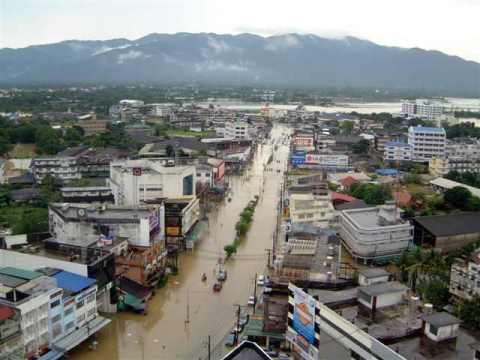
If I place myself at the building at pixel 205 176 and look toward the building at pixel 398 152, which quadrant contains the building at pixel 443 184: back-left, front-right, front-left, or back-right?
front-right

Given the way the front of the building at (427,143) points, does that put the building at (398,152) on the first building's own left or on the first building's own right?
on the first building's own right

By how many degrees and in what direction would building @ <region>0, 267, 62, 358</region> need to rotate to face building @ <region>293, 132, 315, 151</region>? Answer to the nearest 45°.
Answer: approximately 90° to its left

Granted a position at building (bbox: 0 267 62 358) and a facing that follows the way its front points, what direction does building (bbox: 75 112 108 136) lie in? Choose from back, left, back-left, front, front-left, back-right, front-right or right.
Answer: back-left

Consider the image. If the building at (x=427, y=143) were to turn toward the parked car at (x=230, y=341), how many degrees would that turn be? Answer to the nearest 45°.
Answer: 0° — it already faces it

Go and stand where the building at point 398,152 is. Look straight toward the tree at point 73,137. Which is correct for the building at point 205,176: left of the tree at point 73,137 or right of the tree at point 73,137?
left

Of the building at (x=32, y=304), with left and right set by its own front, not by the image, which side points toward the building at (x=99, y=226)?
left

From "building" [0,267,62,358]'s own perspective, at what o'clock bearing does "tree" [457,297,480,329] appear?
The tree is roughly at 11 o'clock from the building.

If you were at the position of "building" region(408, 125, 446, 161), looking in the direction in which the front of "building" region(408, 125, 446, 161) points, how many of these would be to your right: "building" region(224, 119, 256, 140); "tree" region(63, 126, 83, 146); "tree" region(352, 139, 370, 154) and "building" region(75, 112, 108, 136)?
4

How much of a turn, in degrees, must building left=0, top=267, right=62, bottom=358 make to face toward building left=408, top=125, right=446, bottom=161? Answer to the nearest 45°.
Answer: approximately 90° to its left

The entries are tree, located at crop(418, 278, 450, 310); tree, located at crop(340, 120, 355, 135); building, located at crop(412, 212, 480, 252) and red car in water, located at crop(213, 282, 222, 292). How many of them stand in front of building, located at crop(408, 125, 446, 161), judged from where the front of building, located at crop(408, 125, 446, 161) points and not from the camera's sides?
3

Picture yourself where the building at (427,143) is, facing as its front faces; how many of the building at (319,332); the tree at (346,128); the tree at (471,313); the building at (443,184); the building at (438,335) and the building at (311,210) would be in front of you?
5

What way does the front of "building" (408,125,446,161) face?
toward the camera

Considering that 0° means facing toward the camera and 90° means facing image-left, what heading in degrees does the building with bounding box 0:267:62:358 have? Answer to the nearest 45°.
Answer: approximately 315°

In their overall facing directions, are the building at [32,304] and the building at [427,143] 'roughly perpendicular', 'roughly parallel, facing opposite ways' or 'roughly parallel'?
roughly perpendicular

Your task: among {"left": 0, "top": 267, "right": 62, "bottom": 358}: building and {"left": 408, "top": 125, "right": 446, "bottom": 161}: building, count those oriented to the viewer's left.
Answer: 0

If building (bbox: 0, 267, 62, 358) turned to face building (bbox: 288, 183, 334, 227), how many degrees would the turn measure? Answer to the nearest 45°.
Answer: approximately 90° to its left
